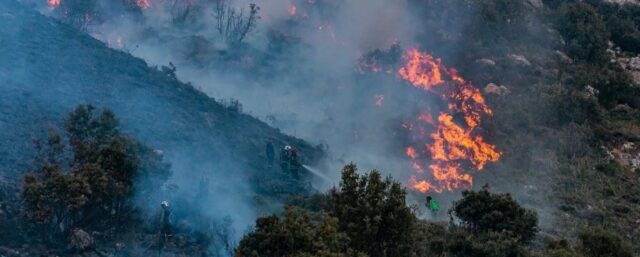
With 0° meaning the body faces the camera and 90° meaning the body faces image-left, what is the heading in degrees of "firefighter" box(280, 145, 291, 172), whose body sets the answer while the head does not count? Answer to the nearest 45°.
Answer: approximately 270°

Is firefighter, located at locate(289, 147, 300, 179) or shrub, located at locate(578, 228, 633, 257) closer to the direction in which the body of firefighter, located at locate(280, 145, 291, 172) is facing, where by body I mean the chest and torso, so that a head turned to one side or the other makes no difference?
the firefighter

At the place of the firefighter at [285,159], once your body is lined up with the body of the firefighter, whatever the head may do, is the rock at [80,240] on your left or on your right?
on your right

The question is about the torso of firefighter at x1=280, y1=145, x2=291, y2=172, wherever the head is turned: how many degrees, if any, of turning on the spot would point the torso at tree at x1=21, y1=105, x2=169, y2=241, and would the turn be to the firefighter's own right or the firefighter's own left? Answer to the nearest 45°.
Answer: approximately 135° to the firefighter's own right

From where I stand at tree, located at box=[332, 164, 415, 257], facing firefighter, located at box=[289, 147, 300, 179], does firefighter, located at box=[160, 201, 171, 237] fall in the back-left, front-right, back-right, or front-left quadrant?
front-left

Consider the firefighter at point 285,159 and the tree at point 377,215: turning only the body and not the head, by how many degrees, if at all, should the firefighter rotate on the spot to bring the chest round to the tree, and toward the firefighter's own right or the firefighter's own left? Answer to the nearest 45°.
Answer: approximately 90° to the firefighter's own right

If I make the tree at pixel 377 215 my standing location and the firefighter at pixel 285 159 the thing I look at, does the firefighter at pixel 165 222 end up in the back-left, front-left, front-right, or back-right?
front-left

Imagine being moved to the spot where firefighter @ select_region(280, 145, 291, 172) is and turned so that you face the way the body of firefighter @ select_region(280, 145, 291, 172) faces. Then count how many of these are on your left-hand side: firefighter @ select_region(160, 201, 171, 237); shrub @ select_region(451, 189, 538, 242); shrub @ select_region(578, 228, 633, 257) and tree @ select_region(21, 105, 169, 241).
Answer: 0

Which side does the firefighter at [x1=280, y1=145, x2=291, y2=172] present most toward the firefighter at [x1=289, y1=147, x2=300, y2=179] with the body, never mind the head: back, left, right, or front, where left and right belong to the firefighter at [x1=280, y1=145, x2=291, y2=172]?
front

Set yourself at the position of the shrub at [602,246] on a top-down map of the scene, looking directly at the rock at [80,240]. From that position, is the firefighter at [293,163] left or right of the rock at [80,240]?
right

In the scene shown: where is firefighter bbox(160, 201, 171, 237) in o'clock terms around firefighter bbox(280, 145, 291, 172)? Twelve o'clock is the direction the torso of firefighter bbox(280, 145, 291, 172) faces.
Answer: firefighter bbox(160, 201, 171, 237) is roughly at 4 o'clock from firefighter bbox(280, 145, 291, 172).

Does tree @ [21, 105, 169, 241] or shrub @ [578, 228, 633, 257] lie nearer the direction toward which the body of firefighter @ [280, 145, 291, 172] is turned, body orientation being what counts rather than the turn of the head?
the shrub

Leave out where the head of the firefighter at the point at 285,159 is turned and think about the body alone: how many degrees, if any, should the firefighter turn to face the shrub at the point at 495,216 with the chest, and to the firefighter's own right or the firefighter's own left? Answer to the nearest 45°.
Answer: approximately 45° to the firefighter's own right

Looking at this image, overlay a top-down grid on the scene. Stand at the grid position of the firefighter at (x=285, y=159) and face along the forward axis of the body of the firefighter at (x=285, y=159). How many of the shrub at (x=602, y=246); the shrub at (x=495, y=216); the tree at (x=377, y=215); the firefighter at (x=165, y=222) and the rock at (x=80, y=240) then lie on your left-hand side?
0

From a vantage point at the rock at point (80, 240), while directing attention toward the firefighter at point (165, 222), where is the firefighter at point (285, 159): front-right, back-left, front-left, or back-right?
front-left

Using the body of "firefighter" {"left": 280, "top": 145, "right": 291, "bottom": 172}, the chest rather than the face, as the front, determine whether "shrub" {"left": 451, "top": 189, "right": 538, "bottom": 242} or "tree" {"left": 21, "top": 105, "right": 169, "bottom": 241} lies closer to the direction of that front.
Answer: the shrub
